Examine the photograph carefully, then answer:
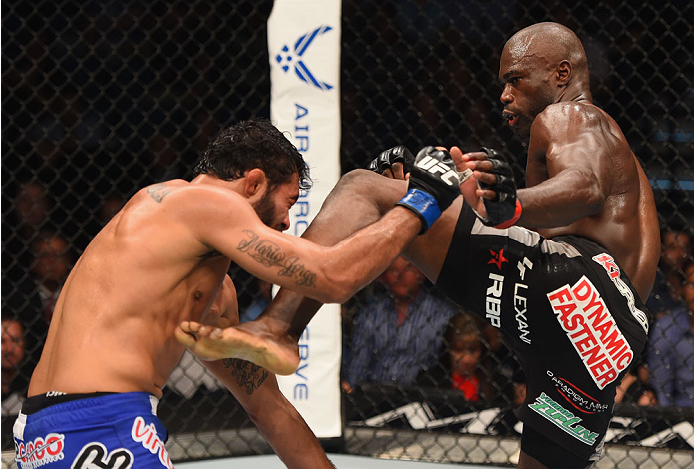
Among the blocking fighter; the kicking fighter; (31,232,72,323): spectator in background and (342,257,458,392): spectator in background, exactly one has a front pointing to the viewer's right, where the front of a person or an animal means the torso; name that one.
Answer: the blocking fighter

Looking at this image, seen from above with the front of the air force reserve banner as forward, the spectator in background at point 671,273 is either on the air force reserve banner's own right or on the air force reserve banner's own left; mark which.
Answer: on the air force reserve banner's own left

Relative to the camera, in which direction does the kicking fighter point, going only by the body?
to the viewer's left

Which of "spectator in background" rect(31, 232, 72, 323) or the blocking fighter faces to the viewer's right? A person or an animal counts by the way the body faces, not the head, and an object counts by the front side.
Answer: the blocking fighter

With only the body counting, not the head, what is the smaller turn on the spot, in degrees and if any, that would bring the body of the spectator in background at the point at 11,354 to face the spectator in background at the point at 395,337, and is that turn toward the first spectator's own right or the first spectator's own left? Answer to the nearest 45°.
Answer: approximately 90° to the first spectator's own left

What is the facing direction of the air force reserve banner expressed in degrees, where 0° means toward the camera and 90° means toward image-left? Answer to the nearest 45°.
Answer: approximately 0°

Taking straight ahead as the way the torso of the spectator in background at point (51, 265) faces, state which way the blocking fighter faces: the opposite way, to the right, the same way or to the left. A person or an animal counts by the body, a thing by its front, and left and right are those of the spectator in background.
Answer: to the left
